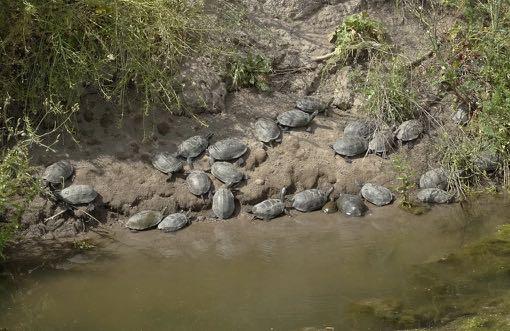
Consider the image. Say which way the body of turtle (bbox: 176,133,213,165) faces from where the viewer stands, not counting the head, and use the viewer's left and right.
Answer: facing away from the viewer and to the right of the viewer

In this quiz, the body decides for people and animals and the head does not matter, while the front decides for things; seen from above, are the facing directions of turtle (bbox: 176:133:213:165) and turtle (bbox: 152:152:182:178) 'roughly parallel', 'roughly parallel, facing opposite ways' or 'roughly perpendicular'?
roughly perpendicular

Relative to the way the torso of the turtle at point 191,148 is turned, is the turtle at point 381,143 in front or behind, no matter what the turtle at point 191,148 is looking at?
in front
